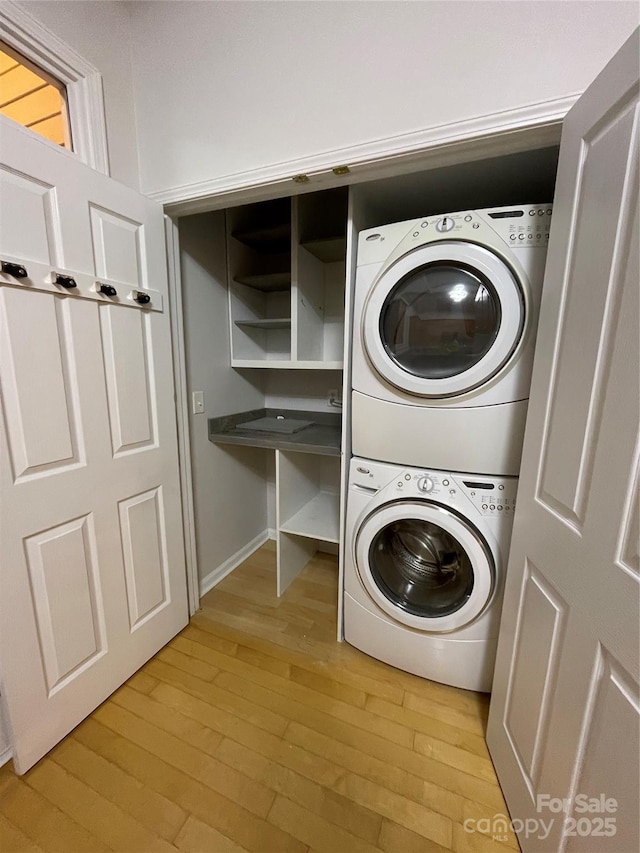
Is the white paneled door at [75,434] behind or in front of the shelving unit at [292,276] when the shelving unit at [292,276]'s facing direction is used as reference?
in front

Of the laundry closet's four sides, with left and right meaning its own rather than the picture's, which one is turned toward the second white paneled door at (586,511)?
left

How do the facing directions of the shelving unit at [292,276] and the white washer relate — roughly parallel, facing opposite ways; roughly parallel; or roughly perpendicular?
roughly parallel

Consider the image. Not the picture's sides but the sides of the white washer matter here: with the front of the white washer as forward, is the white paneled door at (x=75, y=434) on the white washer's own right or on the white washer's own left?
on the white washer's own right

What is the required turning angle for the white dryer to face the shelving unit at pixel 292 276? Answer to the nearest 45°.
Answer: approximately 135° to its right

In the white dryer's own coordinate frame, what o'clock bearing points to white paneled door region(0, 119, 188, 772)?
The white paneled door is roughly at 2 o'clock from the white dryer.

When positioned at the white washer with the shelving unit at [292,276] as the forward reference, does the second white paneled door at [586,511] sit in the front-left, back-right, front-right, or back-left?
back-left

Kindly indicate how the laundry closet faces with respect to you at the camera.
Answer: facing the viewer and to the left of the viewer

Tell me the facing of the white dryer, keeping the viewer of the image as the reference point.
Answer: facing the viewer
